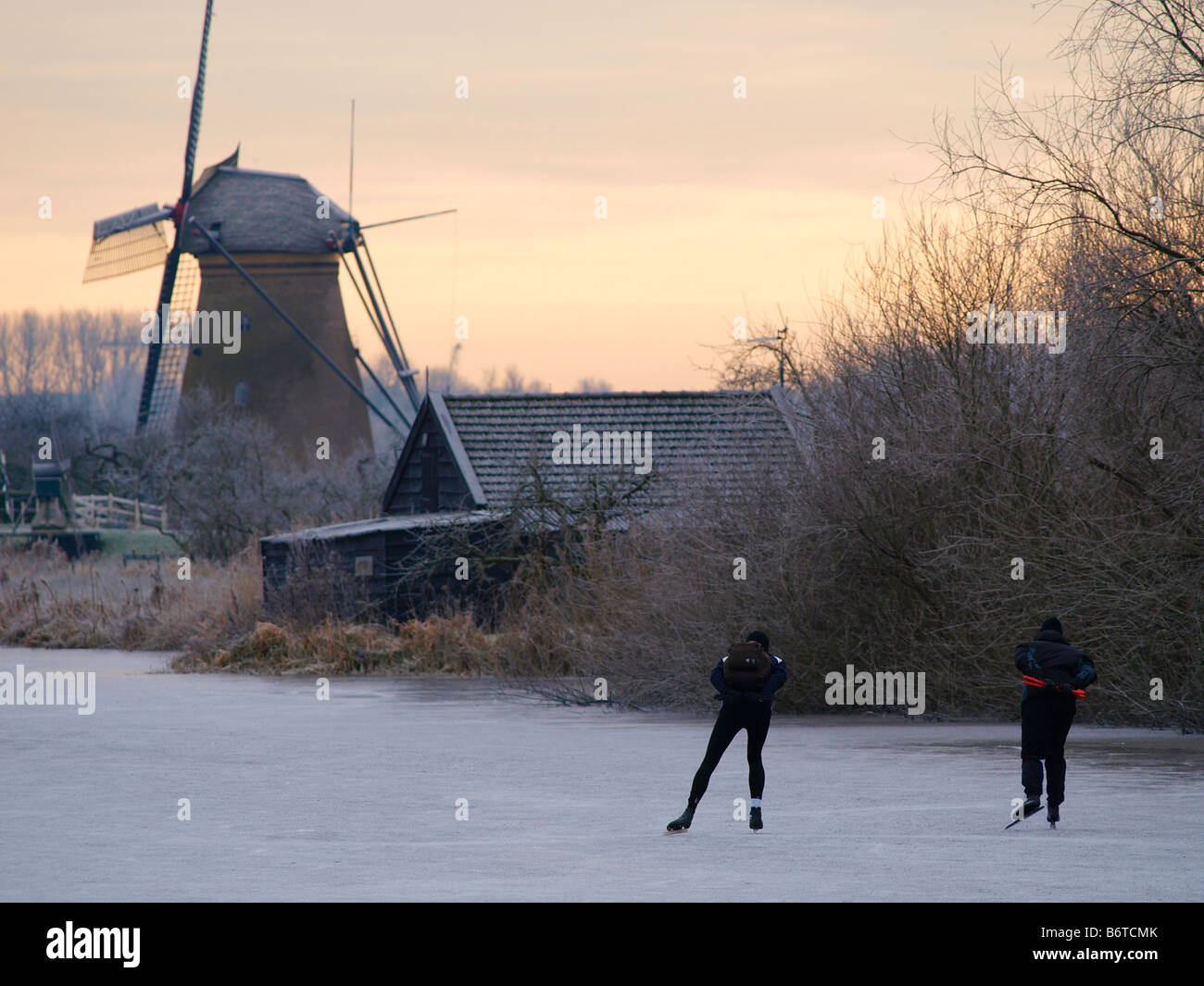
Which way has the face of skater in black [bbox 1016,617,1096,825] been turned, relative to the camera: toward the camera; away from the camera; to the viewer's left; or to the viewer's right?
away from the camera

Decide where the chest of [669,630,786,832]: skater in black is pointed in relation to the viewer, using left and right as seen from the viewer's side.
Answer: facing away from the viewer

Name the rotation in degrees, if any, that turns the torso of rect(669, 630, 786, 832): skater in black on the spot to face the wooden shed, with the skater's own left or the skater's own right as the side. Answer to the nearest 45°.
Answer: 0° — they already face it

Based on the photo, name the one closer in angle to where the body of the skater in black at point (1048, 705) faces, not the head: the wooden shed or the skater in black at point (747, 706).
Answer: the wooden shed

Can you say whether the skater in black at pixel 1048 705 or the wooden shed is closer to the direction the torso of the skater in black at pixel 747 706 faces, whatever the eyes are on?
the wooden shed

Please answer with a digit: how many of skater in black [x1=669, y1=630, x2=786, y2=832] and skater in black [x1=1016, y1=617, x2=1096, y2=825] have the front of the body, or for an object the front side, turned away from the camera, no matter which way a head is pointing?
2

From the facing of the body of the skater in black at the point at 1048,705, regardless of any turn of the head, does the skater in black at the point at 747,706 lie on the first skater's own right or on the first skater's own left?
on the first skater's own left

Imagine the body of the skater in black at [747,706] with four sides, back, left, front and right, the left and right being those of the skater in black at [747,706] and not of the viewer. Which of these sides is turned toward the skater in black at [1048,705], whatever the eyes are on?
right

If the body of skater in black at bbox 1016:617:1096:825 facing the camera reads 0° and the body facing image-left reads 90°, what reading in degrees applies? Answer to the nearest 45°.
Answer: approximately 180°
